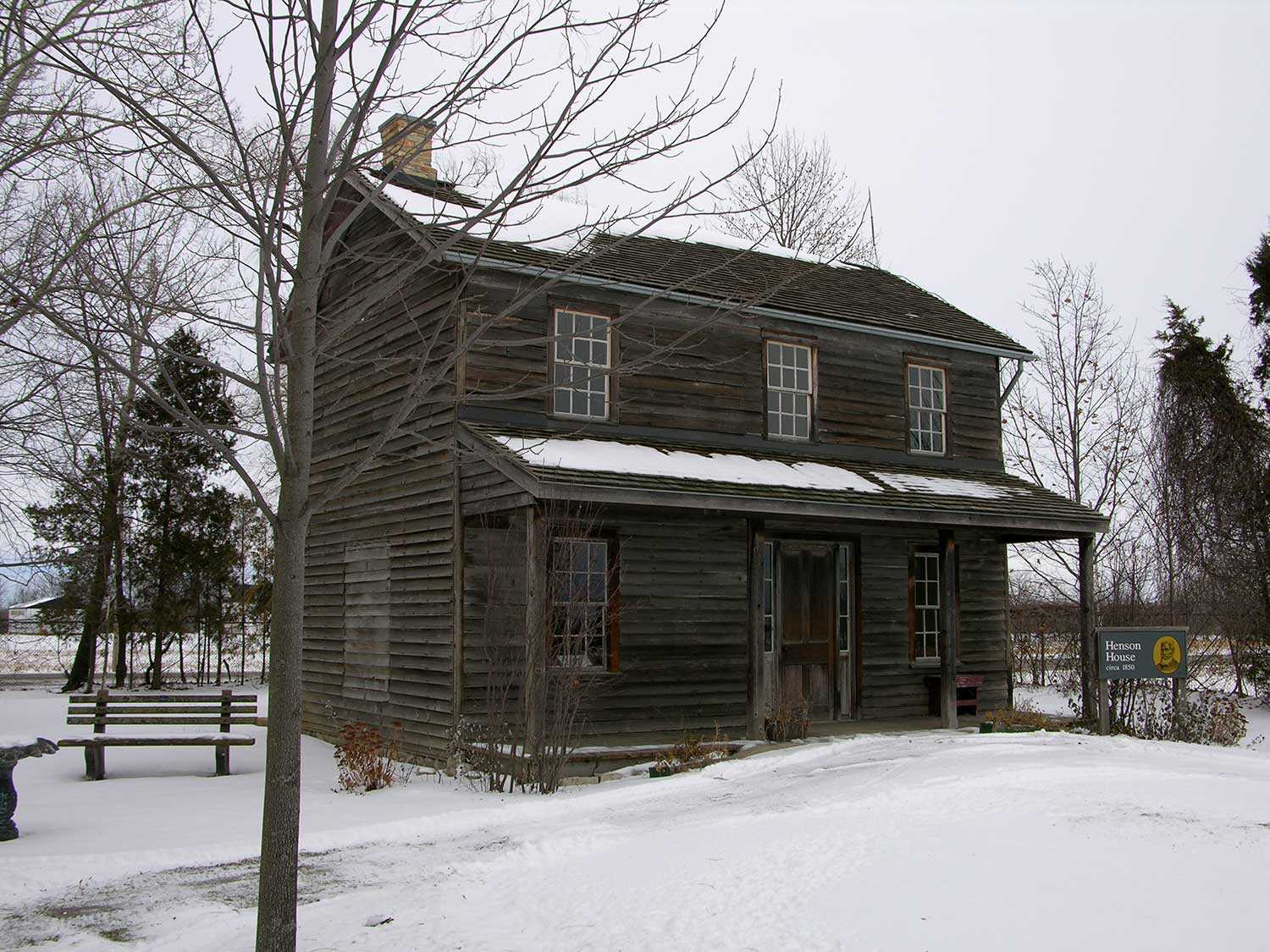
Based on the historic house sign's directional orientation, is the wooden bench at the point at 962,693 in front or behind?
behind

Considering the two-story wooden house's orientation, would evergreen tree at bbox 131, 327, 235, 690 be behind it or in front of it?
behind

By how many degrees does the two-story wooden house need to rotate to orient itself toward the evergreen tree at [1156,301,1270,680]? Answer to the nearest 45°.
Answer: approximately 90° to its left

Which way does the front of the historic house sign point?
toward the camera

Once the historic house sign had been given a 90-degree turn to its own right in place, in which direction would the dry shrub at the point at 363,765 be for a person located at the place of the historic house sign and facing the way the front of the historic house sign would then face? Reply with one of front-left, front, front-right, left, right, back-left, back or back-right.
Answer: front-left

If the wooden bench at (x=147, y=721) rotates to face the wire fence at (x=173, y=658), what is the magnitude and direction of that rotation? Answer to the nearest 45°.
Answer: approximately 180°

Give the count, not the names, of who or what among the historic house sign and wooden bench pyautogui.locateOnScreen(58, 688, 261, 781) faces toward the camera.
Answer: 2

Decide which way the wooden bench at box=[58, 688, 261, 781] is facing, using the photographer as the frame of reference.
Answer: facing the viewer

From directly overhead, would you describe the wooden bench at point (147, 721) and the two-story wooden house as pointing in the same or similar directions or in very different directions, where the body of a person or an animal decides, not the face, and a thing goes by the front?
same or similar directions

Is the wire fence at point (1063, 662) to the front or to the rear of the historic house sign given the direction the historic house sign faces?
to the rear

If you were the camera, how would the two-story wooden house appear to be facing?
facing the viewer and to the right of the viewer

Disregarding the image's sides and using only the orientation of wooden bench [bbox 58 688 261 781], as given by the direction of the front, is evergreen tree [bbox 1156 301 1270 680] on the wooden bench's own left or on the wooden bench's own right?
on the wooden bench's own left
